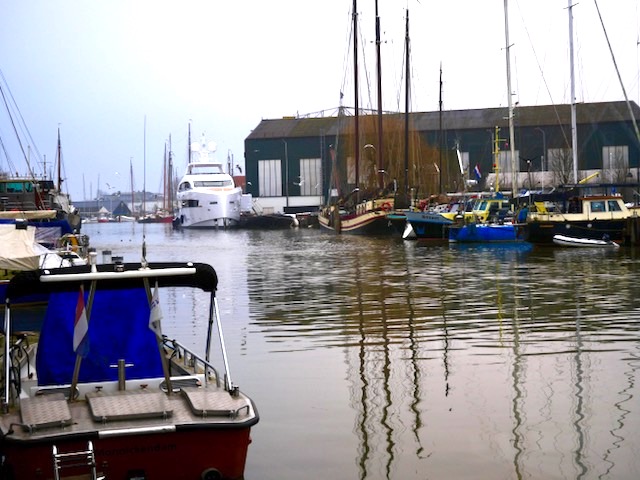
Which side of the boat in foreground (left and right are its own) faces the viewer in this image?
back
